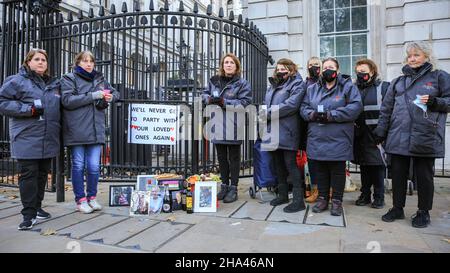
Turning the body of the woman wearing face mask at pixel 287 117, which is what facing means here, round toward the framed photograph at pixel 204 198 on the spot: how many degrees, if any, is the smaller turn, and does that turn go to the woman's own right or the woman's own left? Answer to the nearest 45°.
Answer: approximately 45° to the woman's own right

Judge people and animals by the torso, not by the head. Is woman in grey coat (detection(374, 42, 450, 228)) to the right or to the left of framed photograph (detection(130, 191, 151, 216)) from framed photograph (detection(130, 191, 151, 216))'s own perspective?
on its left

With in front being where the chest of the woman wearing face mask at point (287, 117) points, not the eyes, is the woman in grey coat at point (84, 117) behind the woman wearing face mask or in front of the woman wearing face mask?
in front

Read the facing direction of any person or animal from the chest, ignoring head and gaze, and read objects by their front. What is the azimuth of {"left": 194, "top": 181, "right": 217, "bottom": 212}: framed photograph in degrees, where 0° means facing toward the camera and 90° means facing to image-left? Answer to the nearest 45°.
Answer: approximately 0°

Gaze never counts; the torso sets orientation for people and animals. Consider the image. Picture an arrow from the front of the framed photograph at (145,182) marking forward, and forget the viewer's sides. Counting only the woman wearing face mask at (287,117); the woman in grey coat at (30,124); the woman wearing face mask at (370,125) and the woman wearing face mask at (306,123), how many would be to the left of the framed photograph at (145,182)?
3

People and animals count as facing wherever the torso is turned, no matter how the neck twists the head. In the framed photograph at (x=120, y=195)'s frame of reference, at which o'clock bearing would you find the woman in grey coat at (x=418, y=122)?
The woman in grey coat is roughly at 10 o'clock from the framed photograph.

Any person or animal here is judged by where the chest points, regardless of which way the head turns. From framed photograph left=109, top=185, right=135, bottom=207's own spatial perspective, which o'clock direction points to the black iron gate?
The black iron gate is roughly at 6 o'clock from the framed photograph.
